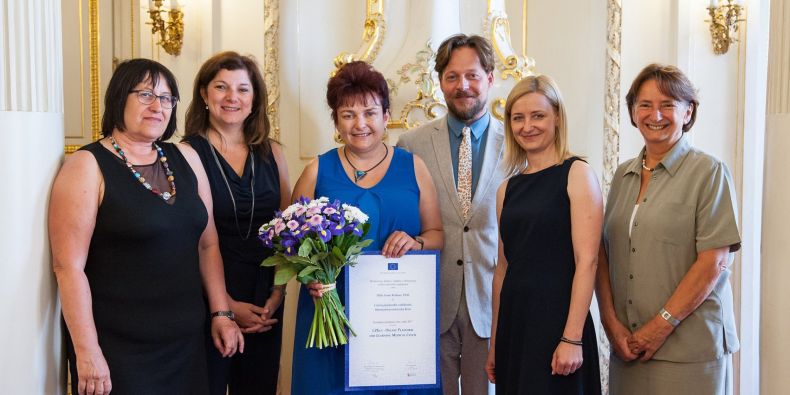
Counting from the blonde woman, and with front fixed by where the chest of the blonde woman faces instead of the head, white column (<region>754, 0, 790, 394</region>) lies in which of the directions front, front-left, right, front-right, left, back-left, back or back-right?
back-left

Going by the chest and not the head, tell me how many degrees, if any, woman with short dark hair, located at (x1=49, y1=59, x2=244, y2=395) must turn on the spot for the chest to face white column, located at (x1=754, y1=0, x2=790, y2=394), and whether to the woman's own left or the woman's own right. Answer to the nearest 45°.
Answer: approximately 45° to the woman's own left

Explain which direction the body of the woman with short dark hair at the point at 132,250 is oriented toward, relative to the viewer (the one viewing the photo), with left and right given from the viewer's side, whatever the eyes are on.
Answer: facing the viewer and to the right of the viewer

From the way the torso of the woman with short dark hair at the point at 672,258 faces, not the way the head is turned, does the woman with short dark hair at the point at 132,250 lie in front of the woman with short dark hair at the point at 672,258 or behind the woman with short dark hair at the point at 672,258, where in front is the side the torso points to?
in front

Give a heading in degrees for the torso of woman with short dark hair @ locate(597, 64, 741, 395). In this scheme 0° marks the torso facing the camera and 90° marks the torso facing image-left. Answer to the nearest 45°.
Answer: approximately 45°

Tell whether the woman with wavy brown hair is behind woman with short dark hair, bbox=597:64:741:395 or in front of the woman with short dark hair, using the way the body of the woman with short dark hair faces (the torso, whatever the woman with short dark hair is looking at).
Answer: in front

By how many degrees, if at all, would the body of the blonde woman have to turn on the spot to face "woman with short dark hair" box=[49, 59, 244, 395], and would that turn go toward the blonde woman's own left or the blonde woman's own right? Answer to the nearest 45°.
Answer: approximately 45° to the blonde woman's own right

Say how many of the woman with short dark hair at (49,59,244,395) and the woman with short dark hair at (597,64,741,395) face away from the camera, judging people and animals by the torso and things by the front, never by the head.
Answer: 0

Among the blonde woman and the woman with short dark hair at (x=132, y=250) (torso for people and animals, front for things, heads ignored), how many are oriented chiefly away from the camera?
0

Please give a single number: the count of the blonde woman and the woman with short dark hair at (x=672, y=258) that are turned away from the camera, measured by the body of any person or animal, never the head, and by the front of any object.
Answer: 0
